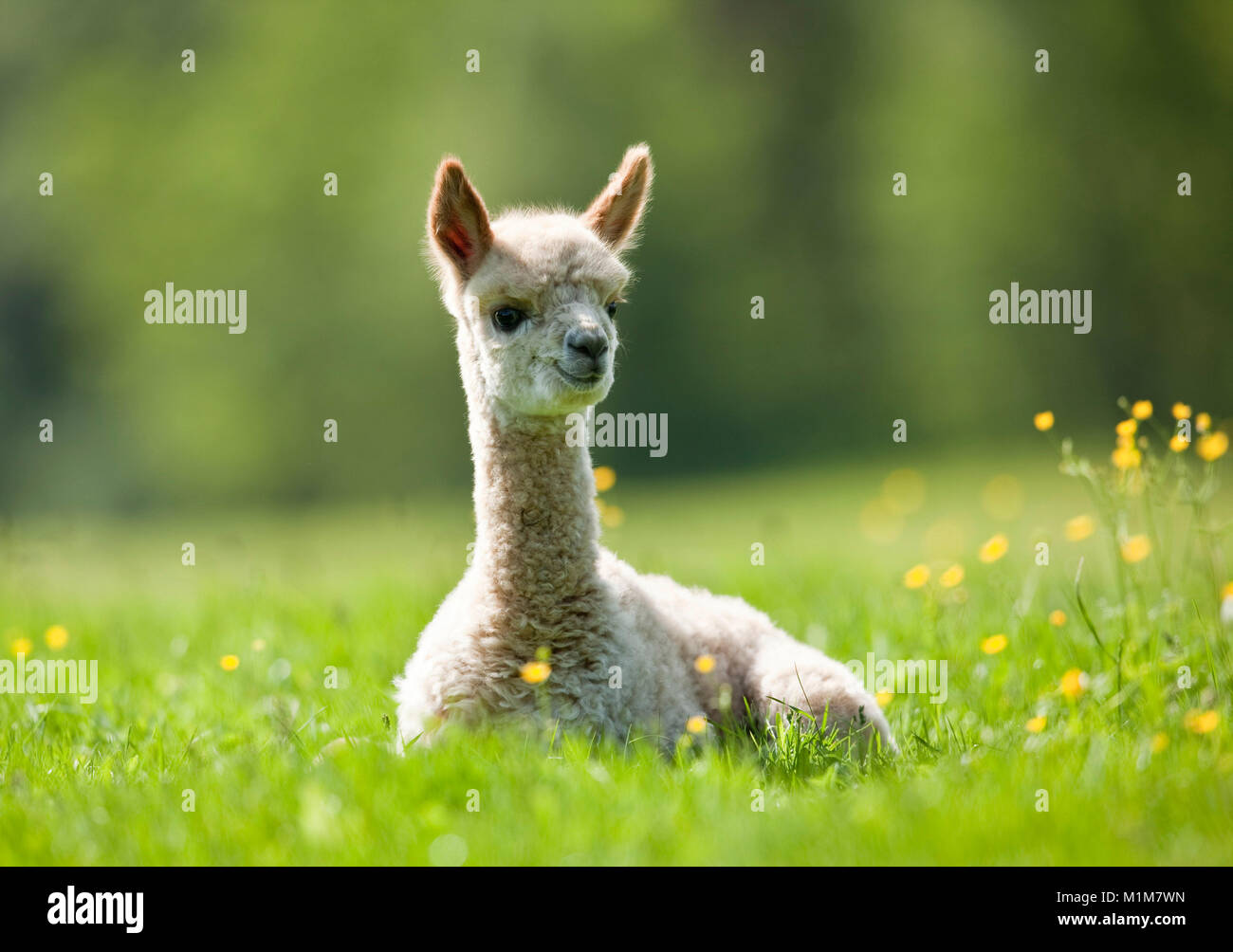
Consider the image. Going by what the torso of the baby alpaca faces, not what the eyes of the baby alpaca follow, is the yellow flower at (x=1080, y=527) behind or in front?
behind

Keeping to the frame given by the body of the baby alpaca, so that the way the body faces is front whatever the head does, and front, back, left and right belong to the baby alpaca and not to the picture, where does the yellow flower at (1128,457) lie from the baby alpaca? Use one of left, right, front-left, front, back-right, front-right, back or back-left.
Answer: back-left

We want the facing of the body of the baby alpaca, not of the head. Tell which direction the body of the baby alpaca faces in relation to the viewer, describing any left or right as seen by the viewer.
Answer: facing the viewer and to the left of the viewer

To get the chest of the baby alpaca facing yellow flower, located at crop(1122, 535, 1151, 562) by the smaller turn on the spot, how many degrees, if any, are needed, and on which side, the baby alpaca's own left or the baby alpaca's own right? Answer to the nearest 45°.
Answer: approximately 135° to the baby alpaca's own left

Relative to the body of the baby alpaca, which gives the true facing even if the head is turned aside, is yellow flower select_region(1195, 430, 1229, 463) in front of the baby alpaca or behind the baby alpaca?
behind
